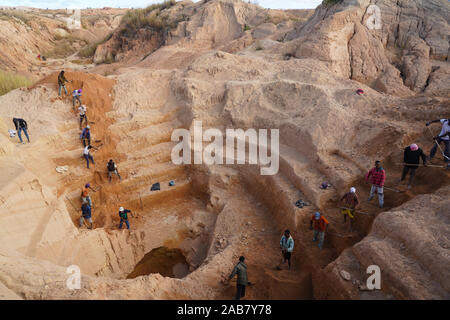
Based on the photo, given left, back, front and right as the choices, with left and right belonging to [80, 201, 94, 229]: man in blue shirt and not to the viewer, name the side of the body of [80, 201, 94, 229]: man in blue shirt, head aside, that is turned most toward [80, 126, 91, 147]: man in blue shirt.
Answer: front

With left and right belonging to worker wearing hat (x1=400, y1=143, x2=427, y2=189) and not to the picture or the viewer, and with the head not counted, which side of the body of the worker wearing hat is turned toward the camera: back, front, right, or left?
front

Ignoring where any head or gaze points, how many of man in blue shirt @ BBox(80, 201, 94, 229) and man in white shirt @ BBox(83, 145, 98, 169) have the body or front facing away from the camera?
1

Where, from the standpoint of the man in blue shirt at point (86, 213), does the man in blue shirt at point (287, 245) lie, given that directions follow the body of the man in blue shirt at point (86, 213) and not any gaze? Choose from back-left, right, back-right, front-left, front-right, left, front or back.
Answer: back-right

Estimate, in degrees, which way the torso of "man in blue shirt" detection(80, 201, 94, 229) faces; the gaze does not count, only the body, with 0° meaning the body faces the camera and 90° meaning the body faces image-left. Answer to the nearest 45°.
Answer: approximately 180°

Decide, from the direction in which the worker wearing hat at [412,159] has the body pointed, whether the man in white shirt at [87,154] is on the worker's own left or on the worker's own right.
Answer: on the worker's own right
